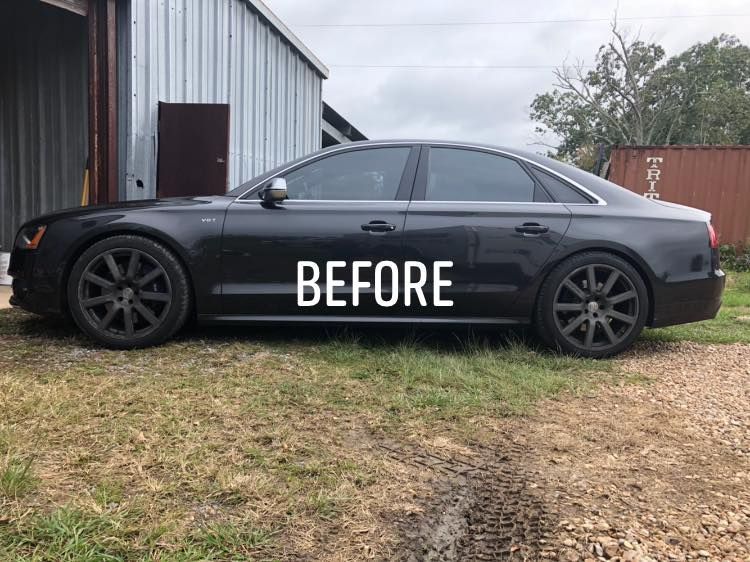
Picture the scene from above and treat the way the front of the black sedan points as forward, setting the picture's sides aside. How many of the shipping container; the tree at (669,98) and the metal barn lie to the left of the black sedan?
0

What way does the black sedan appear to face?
to the viewer's left

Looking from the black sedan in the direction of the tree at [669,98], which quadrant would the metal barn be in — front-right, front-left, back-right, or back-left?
front-left

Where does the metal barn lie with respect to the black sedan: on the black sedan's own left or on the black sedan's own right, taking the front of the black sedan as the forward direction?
on the black sedan's own right

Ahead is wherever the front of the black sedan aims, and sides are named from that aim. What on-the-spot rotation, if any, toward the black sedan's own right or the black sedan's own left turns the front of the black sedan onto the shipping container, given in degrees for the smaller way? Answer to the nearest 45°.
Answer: approximately 135° to the black sedan's own right

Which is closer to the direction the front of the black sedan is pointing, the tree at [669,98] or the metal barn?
the metal barn

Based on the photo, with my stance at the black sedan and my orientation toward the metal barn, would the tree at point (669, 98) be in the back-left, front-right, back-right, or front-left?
front-right

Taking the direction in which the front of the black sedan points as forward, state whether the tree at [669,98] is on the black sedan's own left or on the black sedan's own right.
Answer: on the black sedan's own right

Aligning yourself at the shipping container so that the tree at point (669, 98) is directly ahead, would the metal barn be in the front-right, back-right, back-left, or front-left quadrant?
back-left
